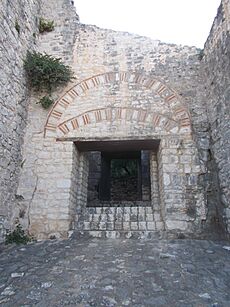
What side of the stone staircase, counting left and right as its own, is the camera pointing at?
front

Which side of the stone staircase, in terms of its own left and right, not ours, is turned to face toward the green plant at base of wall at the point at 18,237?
right
